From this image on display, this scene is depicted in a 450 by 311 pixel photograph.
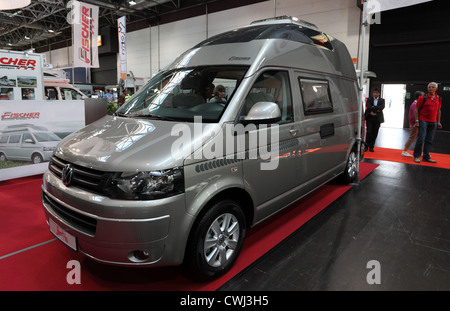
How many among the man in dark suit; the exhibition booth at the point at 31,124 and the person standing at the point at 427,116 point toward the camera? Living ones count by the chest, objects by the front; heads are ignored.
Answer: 3

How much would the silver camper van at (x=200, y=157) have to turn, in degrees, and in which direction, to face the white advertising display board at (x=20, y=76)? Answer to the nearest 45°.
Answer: approximately 90° to its right

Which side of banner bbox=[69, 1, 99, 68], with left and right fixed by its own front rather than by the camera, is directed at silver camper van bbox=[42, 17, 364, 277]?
front

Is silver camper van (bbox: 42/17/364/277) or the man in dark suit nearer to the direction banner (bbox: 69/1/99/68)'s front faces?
the silver camper van

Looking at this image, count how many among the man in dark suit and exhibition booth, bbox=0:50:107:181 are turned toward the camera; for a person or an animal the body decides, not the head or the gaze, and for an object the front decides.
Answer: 2

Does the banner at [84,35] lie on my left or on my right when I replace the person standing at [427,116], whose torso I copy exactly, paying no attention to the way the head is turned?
on my right

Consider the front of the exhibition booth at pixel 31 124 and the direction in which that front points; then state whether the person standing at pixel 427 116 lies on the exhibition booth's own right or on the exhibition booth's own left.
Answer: on the exhibition booth's own left

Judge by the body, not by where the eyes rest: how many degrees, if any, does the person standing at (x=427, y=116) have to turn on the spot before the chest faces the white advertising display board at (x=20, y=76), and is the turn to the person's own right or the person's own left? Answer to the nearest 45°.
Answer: approximately 45° to the person's own right

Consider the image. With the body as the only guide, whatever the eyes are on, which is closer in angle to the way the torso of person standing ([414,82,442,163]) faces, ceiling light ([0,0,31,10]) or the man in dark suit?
the ceiling light

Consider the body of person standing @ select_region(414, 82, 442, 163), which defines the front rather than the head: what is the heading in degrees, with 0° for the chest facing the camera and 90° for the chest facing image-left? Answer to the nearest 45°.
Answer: approximately 0°
